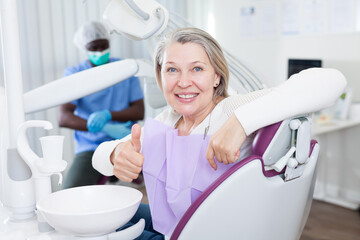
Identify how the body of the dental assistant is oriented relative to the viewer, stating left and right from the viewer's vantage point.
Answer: facing the viewer

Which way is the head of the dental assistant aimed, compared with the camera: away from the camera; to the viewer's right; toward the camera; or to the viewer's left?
toward the camera

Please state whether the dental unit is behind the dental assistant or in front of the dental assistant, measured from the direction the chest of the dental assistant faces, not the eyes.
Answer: in front

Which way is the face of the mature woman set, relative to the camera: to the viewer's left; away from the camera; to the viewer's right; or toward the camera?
toward the camera
